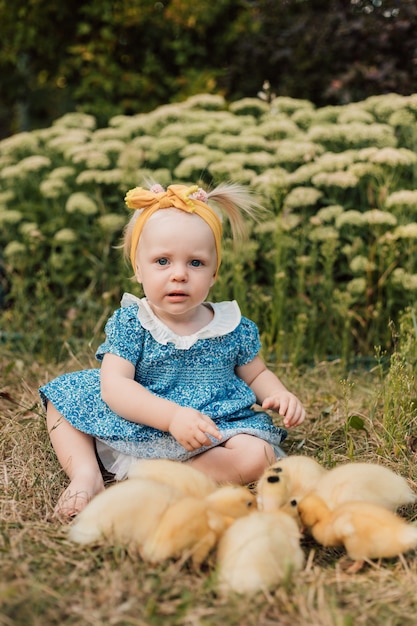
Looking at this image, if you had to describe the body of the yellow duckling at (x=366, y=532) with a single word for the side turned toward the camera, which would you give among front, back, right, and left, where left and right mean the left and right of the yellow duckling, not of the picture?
left

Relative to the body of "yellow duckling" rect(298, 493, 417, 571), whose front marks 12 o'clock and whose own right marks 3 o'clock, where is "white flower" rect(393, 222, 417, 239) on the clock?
The white flower is roughly at 3 o'clock from the yellow duckling.

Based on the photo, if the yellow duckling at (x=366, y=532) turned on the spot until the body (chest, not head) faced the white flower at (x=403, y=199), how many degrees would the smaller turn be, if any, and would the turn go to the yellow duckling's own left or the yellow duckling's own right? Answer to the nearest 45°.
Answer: approximately 90° to the yellow duckling's own right

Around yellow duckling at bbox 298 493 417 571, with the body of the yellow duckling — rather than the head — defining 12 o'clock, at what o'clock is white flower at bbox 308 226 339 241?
The white flower is roughly at 3 o'clock from the yellow duckling.

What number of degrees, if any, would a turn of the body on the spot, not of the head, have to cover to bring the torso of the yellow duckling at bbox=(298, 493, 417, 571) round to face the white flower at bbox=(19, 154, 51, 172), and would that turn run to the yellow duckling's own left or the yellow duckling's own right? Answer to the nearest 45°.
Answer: approximately 45° to the yellow duckling's own right

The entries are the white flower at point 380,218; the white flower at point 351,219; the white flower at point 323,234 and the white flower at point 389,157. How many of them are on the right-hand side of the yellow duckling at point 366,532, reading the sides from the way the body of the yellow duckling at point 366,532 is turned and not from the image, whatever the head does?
4

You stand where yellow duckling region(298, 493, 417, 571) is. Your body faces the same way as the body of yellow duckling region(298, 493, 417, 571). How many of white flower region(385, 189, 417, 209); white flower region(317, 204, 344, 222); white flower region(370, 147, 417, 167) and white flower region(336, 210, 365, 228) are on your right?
4

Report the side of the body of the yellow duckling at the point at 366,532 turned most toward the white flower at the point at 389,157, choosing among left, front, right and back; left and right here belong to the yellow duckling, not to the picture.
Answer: right

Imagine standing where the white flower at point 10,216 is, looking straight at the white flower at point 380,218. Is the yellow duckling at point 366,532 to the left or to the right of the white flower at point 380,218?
right

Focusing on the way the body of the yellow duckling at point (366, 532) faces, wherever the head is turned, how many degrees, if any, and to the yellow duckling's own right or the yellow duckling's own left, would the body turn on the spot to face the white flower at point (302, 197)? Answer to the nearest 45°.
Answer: approximately 90° to the yellow duckling's own right
